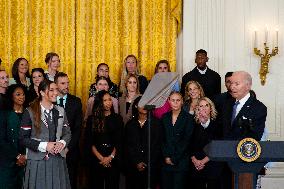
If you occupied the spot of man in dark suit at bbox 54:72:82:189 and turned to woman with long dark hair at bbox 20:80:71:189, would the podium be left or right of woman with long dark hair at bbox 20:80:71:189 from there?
left

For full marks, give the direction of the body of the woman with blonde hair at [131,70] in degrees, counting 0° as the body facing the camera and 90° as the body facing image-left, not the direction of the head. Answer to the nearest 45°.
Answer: approximately 0°

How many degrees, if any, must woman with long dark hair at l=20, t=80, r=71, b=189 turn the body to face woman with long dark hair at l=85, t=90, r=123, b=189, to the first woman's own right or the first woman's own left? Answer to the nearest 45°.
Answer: approximately 90° to the first woman's own left

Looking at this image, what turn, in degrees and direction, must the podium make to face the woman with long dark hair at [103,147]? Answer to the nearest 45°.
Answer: approximately 135° to its right

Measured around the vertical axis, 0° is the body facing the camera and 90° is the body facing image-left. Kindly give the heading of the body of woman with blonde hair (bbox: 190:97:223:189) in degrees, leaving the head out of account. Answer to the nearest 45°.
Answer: approximately 0°
